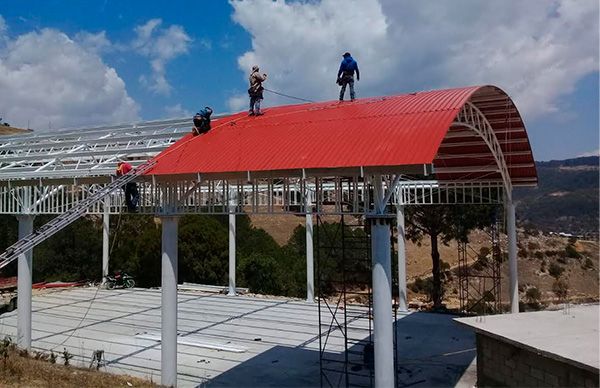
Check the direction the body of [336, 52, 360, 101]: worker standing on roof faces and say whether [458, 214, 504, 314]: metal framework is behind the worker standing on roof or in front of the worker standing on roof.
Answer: in front

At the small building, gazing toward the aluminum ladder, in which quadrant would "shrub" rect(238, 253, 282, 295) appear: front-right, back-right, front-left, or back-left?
front-right

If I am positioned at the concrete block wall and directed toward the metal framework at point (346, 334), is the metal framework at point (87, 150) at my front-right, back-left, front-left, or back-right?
front-left
